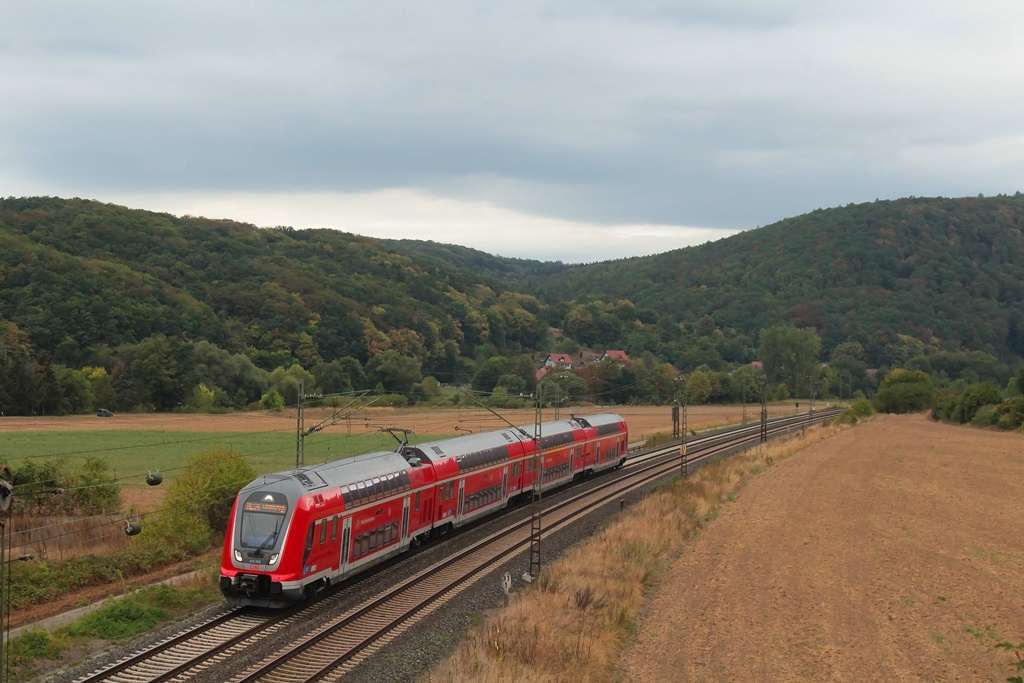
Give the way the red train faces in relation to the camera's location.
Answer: facing the viewer and to the left of the viewer

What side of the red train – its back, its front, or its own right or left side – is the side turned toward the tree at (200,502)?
right

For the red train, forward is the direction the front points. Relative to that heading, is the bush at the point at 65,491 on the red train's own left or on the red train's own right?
on the red train's own right
